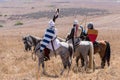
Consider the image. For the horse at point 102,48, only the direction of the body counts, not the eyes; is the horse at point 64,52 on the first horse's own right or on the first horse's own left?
on the first horse's own left

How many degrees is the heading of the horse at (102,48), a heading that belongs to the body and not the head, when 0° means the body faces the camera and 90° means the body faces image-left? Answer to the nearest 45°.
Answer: approximately 135°

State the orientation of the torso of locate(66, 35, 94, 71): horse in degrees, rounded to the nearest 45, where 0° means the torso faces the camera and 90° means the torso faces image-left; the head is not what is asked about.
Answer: approximately 135°

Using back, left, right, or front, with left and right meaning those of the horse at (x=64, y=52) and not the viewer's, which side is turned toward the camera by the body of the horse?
left

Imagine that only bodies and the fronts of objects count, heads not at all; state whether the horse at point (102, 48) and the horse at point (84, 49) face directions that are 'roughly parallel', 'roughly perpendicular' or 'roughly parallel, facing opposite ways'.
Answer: roughly parallel

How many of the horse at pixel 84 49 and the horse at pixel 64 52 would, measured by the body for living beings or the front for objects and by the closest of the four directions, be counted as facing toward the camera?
0
